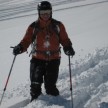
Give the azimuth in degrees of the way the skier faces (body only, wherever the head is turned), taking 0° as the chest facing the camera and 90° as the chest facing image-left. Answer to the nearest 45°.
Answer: approximately 0°
